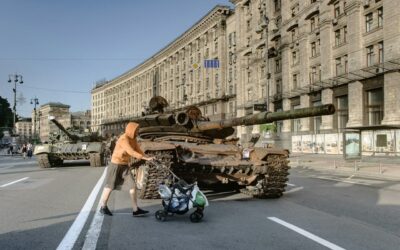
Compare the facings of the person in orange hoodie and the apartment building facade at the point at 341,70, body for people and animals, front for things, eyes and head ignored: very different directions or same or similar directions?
very different directions

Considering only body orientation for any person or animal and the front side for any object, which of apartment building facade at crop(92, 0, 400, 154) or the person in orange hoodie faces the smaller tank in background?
the apartment building facade

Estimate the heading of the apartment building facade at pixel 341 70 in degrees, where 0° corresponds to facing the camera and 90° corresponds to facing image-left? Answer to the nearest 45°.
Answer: approximately 45°

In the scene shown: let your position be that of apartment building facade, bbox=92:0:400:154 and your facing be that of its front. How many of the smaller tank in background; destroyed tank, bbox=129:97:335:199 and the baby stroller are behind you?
0

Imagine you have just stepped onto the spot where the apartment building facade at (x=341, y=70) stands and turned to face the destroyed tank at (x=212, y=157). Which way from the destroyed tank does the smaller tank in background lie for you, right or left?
right

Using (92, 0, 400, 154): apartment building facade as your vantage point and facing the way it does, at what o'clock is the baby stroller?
The baby stroller is roughly at 11 o'clock from the apartment building facade.

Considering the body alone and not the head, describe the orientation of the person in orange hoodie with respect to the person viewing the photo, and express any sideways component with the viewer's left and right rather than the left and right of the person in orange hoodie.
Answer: facing to the right of the viewer

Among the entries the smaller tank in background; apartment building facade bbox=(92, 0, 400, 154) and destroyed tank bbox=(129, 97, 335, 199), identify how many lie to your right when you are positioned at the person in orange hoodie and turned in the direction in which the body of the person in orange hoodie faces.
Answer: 0

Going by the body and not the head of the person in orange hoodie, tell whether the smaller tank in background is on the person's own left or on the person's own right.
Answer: on the person's own left

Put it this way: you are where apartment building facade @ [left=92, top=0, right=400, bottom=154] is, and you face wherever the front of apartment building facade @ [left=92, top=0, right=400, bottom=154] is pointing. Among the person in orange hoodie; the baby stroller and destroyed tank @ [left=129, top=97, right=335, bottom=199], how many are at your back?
0

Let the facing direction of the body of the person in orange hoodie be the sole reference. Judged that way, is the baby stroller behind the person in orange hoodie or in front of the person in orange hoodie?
in front

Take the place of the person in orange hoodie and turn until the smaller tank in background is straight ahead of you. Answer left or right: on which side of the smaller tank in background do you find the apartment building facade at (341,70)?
right

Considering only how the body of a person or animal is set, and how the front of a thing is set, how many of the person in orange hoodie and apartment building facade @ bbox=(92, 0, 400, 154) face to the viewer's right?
1

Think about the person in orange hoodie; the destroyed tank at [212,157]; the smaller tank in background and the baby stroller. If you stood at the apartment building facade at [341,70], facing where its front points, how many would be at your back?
0

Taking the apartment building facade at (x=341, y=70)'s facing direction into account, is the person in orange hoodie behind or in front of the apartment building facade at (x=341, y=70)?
in front
